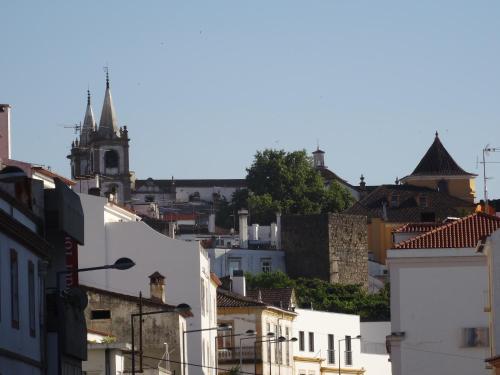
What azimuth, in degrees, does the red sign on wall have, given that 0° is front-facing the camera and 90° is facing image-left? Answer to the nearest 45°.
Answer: approximately 0°

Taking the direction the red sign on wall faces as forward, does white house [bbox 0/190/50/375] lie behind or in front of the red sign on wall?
in front
